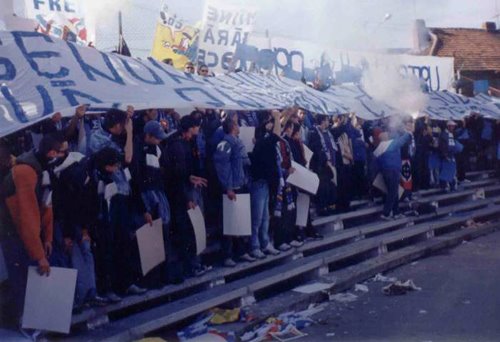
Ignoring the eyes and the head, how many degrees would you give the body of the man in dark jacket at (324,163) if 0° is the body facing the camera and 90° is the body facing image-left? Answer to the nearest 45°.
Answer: approximately 315°

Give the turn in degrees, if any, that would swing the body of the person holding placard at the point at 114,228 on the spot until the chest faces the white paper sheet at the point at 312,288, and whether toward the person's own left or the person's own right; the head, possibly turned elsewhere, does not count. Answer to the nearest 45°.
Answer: approximately 90° to the person's own left

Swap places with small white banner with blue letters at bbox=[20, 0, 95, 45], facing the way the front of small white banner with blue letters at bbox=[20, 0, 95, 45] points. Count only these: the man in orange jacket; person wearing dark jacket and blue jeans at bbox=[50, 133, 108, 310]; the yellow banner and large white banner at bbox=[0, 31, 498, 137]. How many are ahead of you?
3

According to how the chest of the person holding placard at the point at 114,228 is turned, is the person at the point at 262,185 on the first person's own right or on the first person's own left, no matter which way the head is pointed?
on the first person's own left

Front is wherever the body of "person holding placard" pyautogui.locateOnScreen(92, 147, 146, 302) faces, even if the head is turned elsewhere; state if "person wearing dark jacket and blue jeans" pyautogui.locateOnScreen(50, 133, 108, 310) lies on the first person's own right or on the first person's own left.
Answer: on the first person's own right

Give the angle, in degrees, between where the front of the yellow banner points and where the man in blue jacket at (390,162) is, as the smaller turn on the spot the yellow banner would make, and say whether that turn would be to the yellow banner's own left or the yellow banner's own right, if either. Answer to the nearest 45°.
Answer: approximately 90° to the yellow banner's own left

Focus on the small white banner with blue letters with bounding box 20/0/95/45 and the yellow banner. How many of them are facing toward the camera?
2
